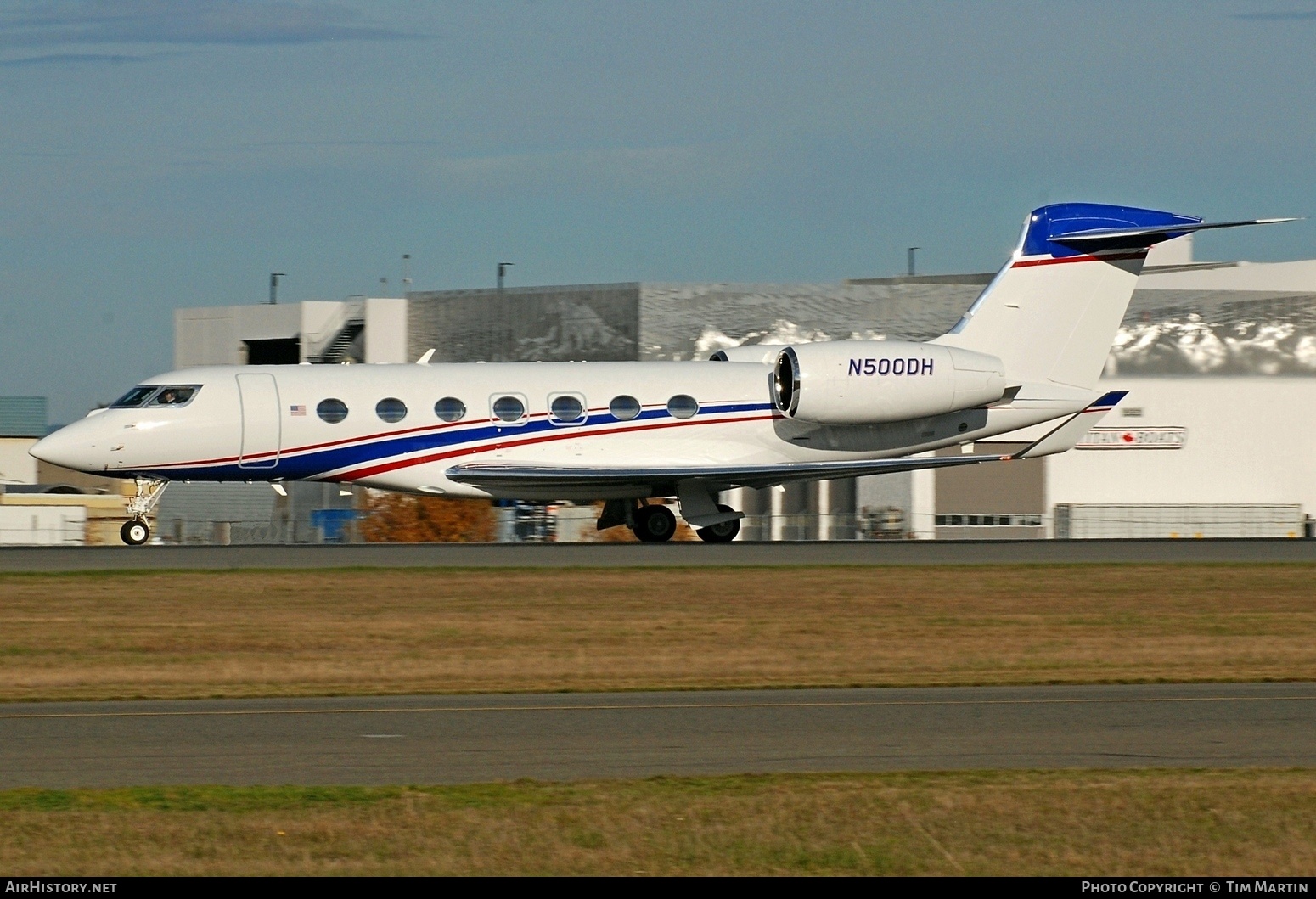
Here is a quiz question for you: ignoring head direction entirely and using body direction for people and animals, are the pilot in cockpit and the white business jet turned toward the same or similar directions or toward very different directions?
same or similar directions

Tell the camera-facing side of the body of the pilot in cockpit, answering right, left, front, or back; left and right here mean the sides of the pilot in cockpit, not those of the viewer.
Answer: left

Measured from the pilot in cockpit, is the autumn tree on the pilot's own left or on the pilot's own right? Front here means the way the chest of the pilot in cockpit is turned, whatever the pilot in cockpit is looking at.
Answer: on the pilot's own right

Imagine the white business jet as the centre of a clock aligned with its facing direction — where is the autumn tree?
The autumn tree is roughly at 2 o'clock from the white business jet.

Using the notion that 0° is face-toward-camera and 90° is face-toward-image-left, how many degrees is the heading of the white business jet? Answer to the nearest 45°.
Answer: approximately 90°
